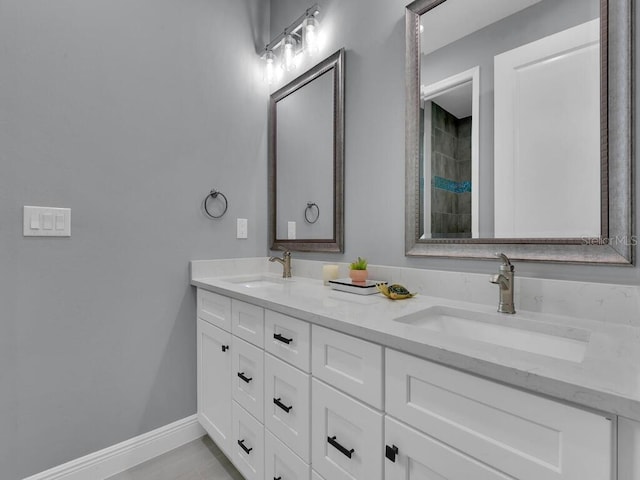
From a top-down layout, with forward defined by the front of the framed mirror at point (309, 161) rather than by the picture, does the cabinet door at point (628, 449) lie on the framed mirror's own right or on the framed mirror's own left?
on the framed mirror's own left

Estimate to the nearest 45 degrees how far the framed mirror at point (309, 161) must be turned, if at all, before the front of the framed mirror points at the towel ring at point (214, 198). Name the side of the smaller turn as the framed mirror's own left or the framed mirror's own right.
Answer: approximately 45° to the framed mirror's own right

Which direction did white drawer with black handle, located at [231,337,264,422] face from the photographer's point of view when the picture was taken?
facing the viewer and to the left of the viewer

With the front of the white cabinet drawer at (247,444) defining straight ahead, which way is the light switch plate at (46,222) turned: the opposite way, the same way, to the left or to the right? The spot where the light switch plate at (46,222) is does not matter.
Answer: to the left

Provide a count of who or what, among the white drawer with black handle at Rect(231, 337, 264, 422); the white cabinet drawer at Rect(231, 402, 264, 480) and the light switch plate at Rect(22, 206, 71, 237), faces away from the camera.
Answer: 0

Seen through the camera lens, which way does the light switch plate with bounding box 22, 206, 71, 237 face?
facing the viewer

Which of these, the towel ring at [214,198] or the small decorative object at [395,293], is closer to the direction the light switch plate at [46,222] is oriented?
the small decorative object

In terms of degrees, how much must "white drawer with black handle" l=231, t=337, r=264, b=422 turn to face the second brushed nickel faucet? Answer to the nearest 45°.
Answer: approximately 90° to its left

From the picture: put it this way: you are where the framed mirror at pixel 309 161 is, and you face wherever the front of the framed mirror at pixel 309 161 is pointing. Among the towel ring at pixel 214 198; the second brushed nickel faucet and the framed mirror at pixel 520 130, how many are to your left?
2

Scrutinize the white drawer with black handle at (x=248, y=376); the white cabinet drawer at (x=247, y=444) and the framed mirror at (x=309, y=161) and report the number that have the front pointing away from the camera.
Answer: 0

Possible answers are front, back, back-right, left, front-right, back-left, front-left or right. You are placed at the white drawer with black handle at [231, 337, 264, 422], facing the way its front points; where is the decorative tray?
back-left

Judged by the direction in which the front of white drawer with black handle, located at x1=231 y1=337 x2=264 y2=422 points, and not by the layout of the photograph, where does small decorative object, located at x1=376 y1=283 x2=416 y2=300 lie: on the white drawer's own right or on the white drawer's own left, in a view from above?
on the white drawer's own left

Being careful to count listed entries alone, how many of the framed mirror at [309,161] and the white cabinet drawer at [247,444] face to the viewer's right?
0

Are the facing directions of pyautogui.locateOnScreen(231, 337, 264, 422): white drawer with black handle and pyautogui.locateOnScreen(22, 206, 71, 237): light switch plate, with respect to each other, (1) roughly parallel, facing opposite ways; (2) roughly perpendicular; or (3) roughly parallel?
roughly perpendicular

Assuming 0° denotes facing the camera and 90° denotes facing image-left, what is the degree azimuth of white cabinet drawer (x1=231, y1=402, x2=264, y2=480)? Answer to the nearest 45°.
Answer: approximately 45°

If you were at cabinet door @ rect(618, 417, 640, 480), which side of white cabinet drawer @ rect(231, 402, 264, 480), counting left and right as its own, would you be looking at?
left
